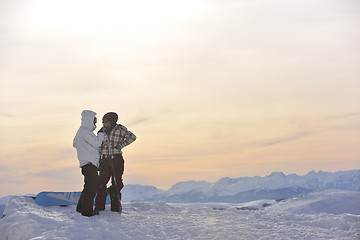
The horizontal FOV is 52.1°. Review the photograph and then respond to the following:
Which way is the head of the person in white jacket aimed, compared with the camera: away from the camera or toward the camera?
away from the camera

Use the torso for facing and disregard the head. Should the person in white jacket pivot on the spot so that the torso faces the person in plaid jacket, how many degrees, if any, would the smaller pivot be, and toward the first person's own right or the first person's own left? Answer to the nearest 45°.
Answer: approximately 45° to the first person's own left

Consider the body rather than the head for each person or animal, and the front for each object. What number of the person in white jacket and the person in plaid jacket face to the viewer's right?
1

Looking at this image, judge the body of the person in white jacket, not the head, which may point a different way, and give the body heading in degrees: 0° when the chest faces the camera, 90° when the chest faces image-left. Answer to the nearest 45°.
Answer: approximately 270°

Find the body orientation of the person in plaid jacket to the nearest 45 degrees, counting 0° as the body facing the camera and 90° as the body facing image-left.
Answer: approximately 45°
